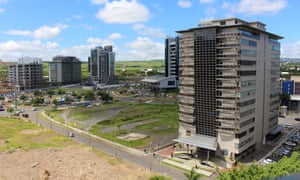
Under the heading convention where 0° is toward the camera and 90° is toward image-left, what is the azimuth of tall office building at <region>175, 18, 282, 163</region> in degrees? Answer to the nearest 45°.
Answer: approximately 45°
